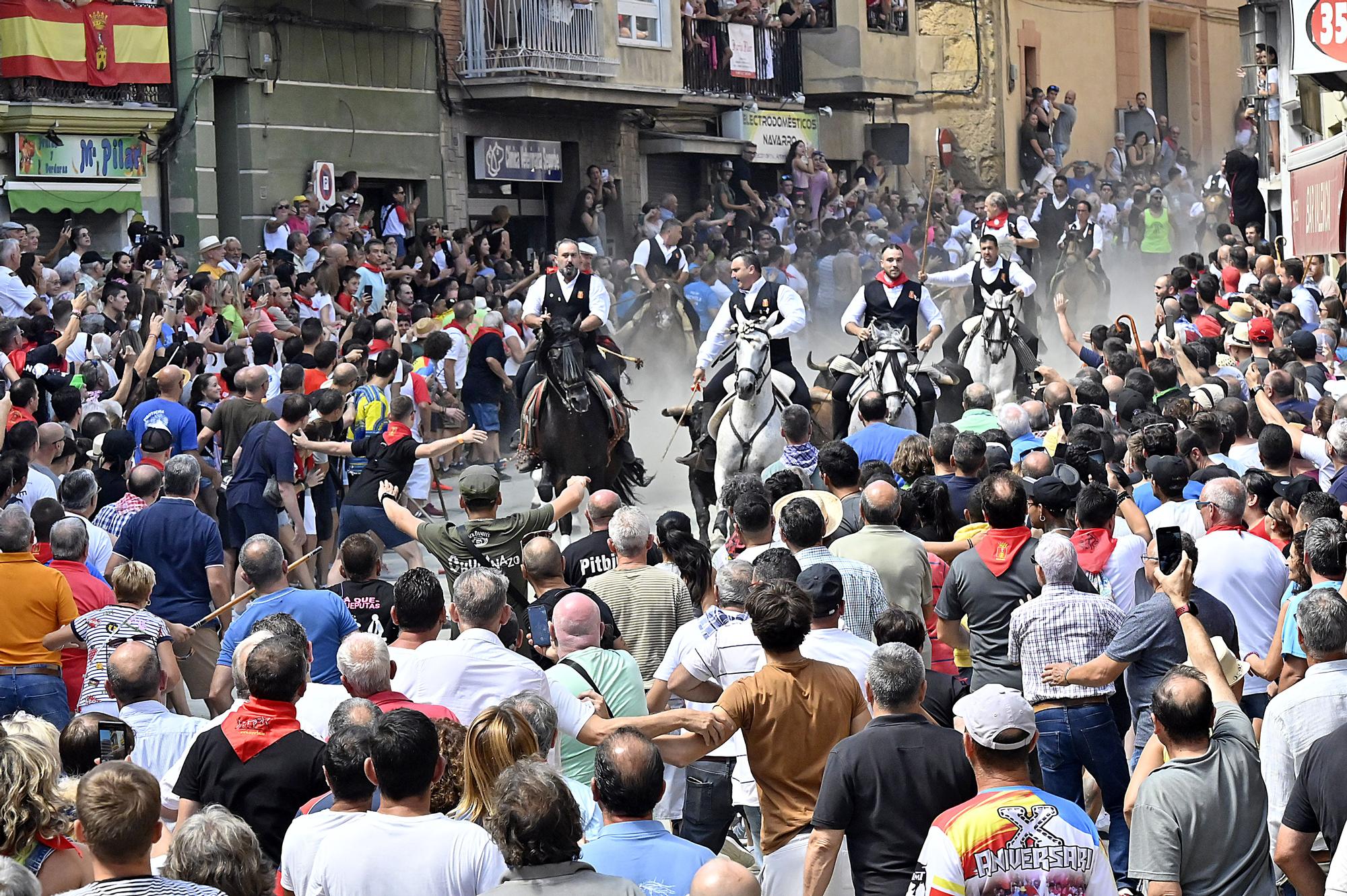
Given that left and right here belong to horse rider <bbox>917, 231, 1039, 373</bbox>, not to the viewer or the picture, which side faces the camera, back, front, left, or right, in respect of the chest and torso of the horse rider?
front

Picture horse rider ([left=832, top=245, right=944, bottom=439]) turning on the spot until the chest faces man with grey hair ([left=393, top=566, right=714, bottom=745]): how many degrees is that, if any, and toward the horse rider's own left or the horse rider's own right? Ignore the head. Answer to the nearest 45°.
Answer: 0° — they already face them

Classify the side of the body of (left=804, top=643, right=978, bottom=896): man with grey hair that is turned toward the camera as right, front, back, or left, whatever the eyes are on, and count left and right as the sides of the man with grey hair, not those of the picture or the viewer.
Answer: back

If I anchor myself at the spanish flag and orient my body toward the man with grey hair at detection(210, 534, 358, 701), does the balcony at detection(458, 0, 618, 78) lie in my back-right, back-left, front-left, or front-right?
back-left

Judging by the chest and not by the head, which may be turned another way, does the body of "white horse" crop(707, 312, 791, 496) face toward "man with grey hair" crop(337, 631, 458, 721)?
yes

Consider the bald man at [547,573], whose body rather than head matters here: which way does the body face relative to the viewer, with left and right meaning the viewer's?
facing away from the viewer

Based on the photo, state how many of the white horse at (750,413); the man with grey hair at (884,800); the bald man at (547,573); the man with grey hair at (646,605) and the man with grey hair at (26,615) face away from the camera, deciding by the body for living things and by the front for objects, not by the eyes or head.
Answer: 4

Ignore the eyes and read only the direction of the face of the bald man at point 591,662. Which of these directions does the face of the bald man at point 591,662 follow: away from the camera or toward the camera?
away from the camera

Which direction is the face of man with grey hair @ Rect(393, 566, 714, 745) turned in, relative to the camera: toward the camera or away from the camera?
away from the camera

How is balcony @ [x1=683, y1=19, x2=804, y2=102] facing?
toward the camera

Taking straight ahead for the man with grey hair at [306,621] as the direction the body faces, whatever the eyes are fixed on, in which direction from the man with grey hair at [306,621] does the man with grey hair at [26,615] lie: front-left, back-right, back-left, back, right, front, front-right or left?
front-left

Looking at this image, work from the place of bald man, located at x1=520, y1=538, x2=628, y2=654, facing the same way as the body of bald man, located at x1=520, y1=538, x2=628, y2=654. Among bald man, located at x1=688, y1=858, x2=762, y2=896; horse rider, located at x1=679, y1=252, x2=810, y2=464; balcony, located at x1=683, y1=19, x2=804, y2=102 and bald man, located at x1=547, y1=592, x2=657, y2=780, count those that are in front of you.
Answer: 2

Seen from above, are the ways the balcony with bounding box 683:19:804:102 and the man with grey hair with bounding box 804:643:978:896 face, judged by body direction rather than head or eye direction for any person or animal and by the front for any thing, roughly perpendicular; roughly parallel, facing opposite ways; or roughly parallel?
roughly parallel, facing opposite ways

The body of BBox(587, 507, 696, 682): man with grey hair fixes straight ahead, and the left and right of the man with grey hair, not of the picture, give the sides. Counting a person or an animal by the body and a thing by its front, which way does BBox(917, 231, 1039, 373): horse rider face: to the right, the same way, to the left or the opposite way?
the opposite way

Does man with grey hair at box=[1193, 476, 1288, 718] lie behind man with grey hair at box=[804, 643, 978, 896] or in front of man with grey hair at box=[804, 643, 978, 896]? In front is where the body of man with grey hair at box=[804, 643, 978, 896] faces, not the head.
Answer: in front

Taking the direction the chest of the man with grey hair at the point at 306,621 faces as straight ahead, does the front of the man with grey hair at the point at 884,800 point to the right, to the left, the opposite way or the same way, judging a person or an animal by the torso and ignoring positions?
the same way

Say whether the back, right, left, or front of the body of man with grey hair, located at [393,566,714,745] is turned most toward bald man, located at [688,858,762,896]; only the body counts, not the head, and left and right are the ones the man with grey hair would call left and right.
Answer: back

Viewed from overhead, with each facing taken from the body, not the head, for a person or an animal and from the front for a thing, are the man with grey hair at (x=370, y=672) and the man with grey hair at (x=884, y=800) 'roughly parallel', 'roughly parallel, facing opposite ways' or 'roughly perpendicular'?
roughly parallel

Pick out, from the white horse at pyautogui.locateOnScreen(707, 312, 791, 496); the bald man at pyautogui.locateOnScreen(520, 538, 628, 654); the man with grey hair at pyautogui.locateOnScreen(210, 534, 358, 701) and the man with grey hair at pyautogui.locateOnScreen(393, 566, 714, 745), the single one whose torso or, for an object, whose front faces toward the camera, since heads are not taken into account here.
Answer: the white horse

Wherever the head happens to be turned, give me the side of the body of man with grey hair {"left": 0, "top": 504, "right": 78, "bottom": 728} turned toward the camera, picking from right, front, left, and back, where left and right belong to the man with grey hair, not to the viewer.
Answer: back

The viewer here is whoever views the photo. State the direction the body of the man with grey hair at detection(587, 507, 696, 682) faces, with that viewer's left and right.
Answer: facing away from the viewer
